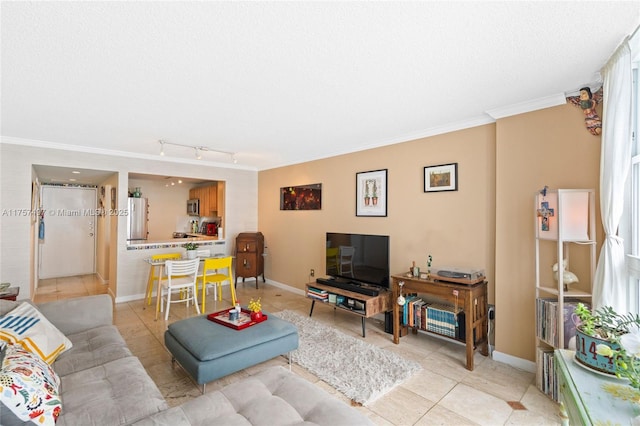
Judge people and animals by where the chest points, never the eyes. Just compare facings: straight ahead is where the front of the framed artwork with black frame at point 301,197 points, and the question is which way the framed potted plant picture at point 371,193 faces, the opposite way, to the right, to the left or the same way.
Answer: the same way

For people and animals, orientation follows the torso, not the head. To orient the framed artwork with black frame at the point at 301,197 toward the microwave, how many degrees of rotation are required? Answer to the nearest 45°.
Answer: approximately 90° to its right

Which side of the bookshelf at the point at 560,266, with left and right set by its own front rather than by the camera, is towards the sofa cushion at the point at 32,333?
front

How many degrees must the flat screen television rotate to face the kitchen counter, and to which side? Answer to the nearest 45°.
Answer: approximately 45° to its right

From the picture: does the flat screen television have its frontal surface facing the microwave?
no

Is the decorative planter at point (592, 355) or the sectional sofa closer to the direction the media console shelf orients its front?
the sectional sofa

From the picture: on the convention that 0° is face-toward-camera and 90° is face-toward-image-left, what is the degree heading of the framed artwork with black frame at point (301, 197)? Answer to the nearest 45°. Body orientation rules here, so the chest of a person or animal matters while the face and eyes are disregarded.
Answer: approximately 45°

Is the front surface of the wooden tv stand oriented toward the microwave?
no

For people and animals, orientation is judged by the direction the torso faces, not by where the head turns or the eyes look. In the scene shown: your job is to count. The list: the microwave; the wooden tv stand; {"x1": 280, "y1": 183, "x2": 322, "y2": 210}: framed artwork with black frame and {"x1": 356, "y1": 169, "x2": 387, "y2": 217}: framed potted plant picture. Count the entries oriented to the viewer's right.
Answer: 0

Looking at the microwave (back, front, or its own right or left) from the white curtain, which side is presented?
left

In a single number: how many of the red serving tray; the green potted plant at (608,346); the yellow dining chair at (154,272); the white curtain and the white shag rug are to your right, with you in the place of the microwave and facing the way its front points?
0

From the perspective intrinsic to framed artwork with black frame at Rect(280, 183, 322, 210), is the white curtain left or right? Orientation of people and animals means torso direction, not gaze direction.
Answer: on its left

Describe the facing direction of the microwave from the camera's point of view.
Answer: facing the viewer and to the left of the viewer

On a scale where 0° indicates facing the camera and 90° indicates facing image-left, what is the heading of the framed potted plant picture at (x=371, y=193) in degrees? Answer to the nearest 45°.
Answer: approximately 45°

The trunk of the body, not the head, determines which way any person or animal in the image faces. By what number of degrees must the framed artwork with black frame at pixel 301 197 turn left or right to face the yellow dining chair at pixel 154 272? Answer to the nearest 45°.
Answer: approximately 45° to its right

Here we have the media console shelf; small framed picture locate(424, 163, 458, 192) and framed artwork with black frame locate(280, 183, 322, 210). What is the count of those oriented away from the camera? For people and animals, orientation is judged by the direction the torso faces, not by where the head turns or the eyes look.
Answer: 0

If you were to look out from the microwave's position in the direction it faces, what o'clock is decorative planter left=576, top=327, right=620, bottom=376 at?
The decorative planter is roughly at 10 o'clock from the microwave.
